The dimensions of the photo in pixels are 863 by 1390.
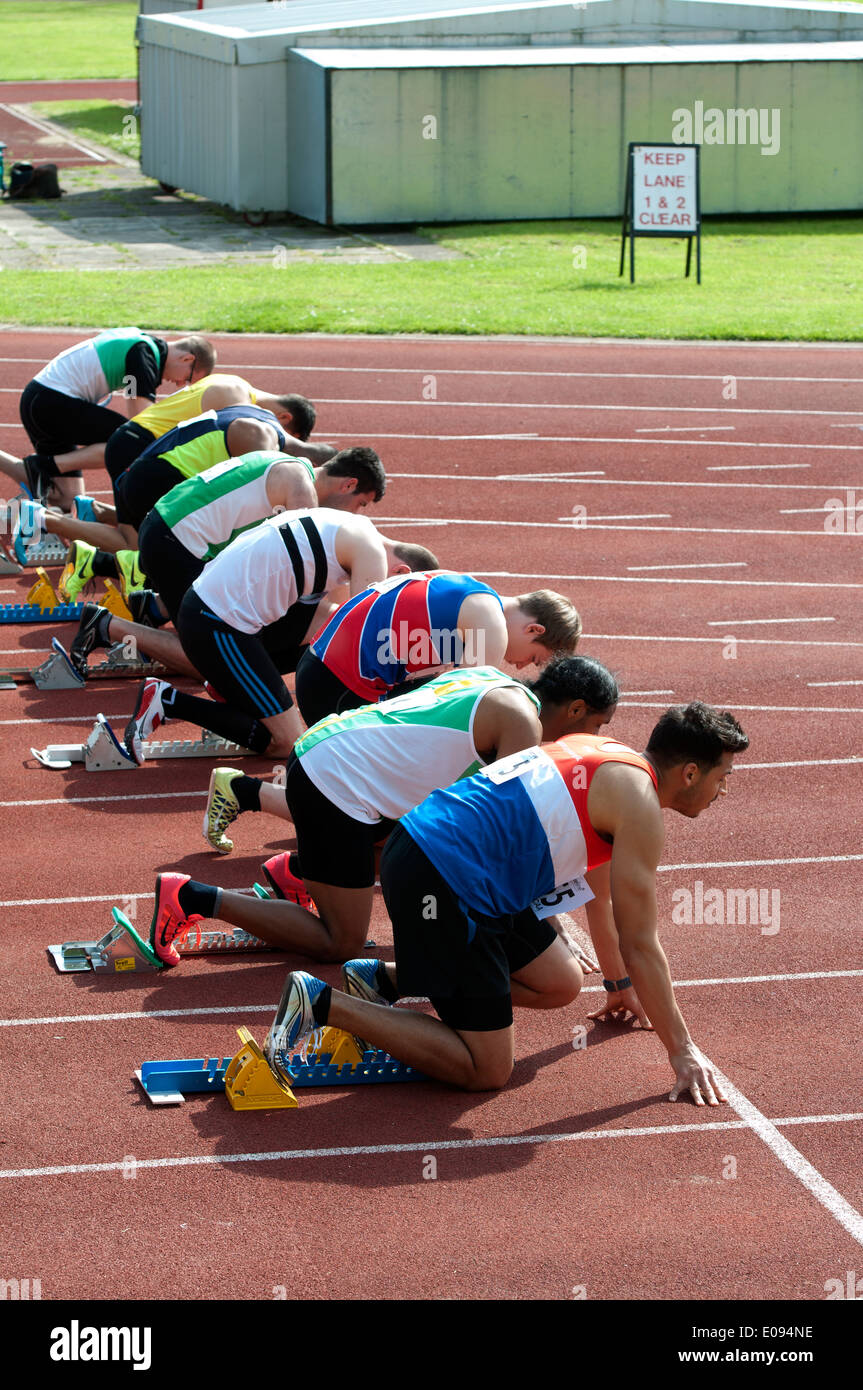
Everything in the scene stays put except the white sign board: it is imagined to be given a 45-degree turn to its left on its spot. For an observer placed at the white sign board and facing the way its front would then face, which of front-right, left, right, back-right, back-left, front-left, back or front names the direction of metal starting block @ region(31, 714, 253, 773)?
front-right

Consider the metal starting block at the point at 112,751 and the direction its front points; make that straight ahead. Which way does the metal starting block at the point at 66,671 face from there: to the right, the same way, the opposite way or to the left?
the same way

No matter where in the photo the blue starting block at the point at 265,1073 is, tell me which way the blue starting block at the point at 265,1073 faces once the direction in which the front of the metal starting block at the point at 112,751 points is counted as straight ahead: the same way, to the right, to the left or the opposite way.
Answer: the same way

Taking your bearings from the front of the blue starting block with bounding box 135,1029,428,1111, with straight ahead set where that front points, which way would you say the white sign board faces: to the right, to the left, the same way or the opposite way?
to the right

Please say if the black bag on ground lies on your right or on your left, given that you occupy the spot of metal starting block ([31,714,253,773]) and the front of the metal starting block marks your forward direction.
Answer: on your left

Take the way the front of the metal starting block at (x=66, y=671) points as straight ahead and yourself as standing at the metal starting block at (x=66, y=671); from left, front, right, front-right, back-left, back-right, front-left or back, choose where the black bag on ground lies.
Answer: left

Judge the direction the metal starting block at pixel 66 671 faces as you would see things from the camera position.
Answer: facing to the right of the viewer

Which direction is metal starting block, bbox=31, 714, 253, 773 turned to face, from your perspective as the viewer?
facing to the right of the viewer

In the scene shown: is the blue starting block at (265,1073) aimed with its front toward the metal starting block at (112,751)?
no

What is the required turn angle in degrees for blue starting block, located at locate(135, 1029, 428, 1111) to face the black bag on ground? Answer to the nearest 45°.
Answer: approximately 90° to its left

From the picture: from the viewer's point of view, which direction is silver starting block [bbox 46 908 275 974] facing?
to the viewer's right

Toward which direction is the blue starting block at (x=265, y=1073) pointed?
to the viewer's right

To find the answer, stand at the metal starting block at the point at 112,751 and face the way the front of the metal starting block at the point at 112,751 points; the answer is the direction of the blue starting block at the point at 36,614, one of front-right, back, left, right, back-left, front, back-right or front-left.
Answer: left

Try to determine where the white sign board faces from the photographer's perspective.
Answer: facing the viewer

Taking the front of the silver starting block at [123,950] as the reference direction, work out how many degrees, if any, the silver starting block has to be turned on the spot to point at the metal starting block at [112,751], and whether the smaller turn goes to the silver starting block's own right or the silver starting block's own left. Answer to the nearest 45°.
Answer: approximately 90° to the silver starting block's own left
